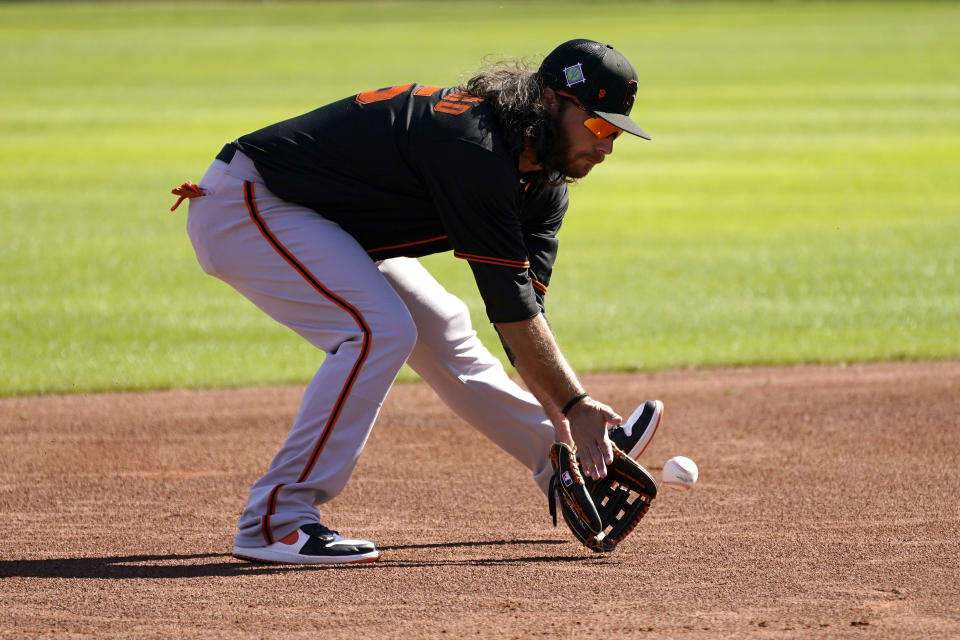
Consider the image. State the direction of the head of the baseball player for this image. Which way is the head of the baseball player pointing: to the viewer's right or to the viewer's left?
to the viewer's right

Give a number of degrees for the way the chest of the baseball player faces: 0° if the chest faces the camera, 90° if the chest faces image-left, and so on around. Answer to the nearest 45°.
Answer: approximately 270°
